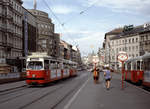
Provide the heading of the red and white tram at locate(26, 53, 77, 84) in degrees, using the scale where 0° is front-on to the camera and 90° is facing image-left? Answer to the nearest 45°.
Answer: approximately 45°
